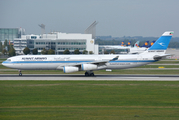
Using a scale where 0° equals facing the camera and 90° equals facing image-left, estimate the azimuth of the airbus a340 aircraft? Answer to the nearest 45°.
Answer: approximately 90°
